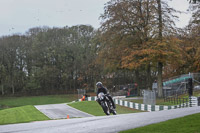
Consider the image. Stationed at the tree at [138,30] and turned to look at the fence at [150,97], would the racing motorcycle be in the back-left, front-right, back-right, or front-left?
front-right

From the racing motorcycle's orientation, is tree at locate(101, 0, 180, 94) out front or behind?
behind
